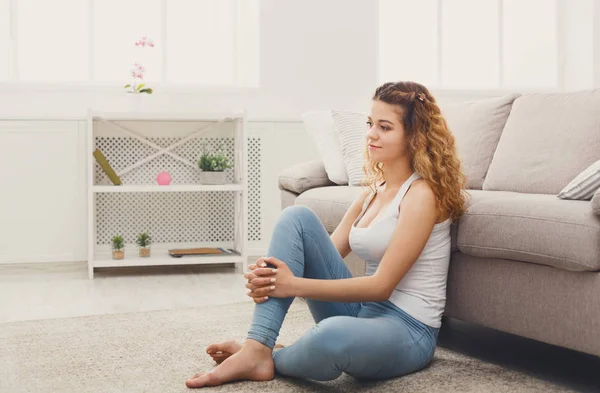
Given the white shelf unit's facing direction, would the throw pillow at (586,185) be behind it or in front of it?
in front

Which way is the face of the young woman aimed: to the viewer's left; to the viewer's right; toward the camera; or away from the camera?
to the viewer's left

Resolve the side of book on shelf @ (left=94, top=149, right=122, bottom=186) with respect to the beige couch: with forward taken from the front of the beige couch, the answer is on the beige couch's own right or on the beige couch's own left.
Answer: on the beige couch's own right

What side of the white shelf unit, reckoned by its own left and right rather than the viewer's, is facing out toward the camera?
front

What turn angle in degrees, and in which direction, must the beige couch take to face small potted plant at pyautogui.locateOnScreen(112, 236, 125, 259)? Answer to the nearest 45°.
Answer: approximately 90° to its right

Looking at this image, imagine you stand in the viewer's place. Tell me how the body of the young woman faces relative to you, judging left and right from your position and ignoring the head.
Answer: facing the viewer and to the left of the viewer

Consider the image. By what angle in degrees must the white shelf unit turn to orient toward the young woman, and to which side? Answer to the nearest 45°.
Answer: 0° — it already faces them

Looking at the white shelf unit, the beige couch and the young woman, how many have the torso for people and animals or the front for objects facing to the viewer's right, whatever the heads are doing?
0

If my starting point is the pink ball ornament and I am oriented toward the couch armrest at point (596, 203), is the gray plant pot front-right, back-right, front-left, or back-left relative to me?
front-left
